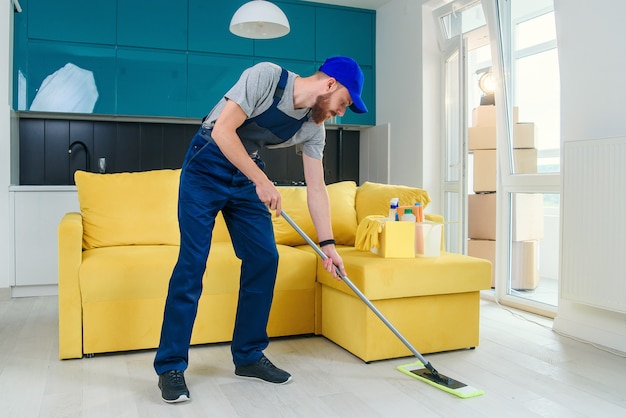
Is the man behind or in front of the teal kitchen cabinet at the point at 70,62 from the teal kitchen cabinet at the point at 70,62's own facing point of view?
in front

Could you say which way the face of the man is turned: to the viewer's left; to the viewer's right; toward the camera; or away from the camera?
to the viewer's right

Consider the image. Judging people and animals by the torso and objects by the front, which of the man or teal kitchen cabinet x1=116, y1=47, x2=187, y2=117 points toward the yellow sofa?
the teal kitchen cabinet

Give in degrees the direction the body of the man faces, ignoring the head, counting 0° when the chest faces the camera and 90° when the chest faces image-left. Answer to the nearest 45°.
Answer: approximately 315°

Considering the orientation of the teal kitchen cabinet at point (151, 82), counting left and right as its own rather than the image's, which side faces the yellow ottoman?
front

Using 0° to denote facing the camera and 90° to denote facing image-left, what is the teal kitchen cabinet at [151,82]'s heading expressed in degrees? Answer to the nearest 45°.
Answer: approximately 0°

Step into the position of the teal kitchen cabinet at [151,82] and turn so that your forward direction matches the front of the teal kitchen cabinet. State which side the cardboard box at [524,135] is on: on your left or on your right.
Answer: on your left

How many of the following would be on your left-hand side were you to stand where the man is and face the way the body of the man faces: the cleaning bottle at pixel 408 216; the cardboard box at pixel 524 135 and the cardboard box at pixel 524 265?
3

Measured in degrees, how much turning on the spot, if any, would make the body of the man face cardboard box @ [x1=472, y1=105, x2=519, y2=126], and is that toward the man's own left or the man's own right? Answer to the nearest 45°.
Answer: approximately 90° to the man's own left

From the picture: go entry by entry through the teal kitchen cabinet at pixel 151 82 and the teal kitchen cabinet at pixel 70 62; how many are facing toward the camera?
2

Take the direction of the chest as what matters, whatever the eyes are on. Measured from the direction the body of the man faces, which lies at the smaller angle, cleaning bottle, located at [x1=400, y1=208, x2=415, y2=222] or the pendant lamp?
the cleaning bottle

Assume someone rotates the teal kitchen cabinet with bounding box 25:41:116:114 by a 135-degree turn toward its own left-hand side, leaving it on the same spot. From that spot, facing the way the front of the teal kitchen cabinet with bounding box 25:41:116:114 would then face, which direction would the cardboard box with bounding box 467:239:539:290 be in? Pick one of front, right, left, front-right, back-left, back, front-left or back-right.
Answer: right

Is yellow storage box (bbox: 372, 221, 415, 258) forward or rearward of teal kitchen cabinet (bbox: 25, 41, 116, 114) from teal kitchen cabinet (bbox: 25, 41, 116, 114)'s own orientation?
forward

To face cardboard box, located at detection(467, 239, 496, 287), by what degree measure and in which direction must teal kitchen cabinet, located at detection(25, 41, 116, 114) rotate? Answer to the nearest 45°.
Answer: approximately 45° to its left
